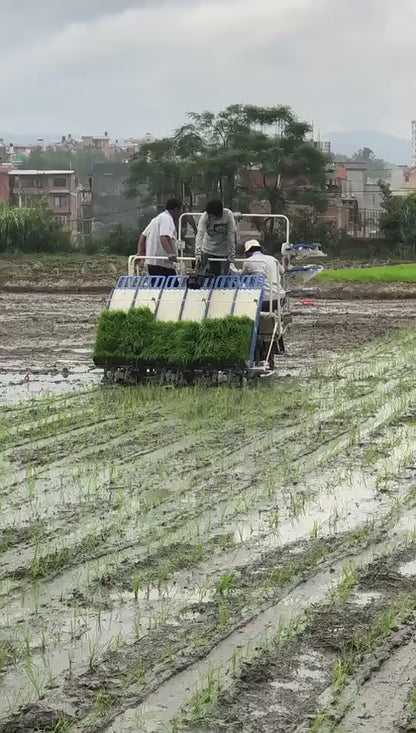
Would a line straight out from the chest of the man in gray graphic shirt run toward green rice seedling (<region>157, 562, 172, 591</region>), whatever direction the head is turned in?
yes

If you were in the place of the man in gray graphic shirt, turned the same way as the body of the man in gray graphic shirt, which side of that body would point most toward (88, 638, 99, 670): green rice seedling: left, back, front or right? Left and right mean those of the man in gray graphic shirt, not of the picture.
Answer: front

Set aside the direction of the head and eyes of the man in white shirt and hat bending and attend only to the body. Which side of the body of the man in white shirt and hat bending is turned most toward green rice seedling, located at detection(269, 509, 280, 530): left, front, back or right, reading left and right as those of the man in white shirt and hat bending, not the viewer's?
back

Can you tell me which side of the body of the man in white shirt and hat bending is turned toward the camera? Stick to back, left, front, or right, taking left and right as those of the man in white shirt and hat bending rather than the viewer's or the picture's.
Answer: back

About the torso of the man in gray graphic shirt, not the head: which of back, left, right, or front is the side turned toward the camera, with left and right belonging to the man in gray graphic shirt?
front

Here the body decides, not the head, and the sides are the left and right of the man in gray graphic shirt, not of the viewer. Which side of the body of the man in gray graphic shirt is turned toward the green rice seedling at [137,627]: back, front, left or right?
front

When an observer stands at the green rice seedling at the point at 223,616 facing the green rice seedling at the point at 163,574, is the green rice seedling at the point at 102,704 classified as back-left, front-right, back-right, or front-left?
back-left
